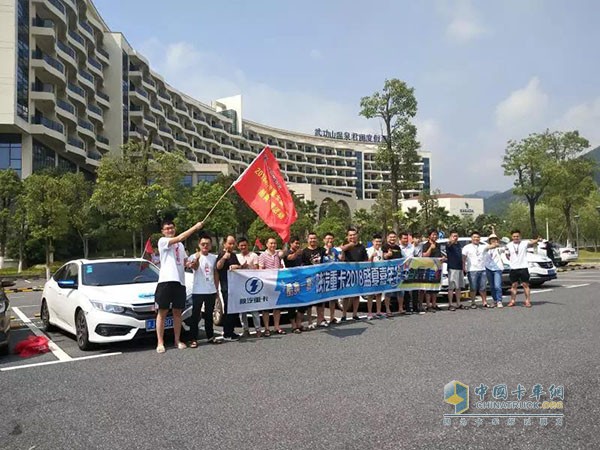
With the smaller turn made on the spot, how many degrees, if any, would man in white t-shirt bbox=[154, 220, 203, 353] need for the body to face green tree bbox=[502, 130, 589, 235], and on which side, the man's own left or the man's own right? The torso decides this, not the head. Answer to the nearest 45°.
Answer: approximately 90° to the man's own left

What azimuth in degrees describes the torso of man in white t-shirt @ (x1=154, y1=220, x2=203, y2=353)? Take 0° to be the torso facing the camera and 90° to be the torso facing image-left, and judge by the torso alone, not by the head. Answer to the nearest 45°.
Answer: approximately 315°

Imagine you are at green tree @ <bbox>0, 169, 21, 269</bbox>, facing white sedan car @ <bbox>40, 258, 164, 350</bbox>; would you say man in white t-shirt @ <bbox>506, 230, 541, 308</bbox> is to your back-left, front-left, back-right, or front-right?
front-left

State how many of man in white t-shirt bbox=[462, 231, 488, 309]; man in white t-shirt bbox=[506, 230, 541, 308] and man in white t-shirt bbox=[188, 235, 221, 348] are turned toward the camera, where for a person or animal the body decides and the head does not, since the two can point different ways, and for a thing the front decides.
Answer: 3

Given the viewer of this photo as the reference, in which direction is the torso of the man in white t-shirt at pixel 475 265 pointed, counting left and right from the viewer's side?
facing the viewer

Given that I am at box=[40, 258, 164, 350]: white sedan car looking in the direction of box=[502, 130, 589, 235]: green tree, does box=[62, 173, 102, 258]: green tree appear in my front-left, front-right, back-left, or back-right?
front-left

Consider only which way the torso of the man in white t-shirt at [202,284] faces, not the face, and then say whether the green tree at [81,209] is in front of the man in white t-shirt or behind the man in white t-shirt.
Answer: behind

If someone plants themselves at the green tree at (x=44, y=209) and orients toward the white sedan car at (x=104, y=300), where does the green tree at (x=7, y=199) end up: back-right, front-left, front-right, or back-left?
back-right

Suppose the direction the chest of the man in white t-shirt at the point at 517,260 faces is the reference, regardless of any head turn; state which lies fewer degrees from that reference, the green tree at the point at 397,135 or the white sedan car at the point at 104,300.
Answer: the white sedan car

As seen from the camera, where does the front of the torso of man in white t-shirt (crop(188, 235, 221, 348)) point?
toward the camera
